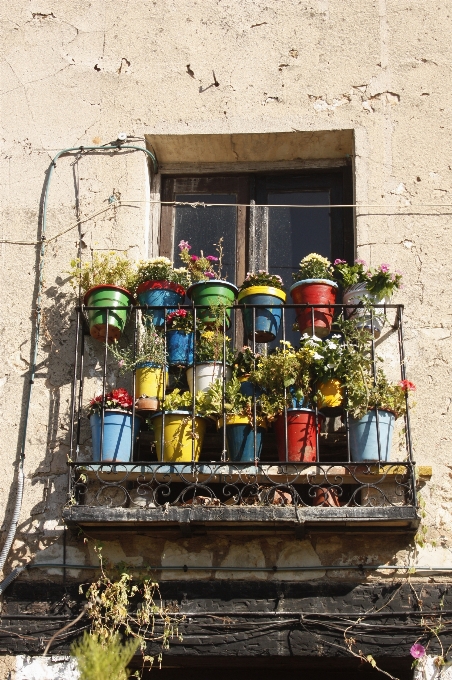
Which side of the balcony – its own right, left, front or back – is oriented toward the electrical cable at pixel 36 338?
right

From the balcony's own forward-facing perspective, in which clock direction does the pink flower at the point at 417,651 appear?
The pink flower is roughly at 9 o'clock from the balcony.

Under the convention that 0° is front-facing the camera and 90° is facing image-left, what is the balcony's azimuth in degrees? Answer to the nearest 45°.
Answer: approximately 0°
